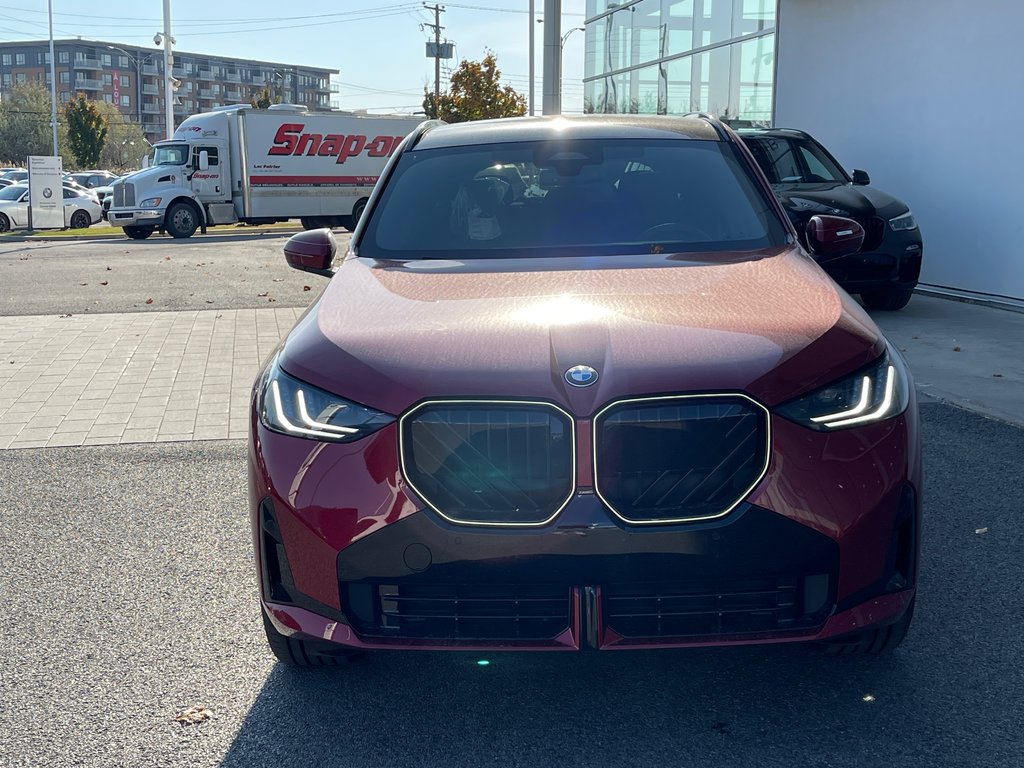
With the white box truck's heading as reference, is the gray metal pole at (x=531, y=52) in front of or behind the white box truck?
behind

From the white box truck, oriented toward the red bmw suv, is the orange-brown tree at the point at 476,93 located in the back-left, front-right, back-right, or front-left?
back-left

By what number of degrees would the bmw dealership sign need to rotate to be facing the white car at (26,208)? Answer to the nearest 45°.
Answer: approximately 180°

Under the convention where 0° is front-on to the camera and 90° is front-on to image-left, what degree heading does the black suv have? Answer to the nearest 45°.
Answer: approximately 315°

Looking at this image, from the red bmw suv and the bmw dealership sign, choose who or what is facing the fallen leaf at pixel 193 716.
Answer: the bmw dealership sign

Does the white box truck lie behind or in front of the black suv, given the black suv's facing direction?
behind

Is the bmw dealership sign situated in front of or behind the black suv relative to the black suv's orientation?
behind

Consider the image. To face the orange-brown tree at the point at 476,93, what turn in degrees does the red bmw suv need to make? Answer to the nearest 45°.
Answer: approximately 180°

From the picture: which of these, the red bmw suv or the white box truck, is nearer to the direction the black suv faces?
the red bmw suv

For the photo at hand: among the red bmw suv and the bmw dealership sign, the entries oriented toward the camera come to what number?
2
